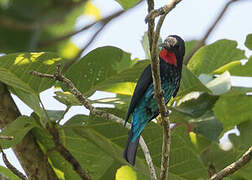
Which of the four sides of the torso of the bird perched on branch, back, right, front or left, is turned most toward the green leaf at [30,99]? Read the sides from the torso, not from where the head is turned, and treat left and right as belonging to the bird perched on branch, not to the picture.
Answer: right

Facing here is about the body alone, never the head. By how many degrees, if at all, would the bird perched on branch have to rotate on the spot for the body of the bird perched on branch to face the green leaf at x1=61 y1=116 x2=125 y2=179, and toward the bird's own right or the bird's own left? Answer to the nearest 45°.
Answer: approximately 90° to the bird's own right

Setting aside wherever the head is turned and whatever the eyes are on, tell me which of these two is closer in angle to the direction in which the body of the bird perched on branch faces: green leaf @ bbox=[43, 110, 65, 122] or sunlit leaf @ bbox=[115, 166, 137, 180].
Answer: the sunlit leaf

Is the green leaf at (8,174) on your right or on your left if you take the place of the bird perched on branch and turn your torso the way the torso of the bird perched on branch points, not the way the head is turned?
on your right

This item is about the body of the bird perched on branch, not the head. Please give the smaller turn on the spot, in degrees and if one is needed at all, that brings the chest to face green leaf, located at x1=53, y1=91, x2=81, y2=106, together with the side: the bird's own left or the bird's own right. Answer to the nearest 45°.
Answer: approximately 90° to the bird's own right

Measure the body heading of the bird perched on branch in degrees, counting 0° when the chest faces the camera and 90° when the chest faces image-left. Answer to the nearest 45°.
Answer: approximately 315°

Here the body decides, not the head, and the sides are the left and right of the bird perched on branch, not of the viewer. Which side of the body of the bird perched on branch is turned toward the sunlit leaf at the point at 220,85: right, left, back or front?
left

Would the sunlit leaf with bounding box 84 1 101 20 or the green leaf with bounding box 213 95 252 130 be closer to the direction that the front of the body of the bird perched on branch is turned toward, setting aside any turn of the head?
the green leaf
